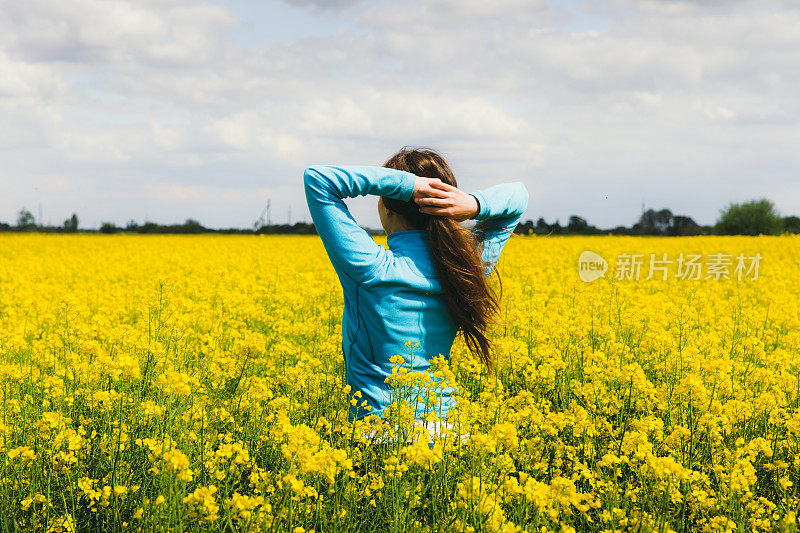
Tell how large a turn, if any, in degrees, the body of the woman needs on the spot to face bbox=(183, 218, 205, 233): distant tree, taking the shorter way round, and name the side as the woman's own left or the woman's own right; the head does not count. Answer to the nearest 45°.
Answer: approximately 45° to the woman's own right

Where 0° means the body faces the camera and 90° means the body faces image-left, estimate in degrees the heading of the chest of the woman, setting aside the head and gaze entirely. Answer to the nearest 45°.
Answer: approximately 135°

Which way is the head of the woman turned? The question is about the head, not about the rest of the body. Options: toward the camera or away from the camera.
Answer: away from the camera
